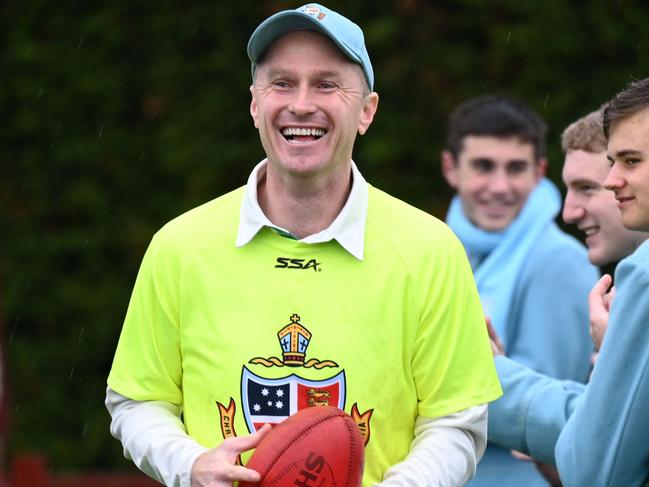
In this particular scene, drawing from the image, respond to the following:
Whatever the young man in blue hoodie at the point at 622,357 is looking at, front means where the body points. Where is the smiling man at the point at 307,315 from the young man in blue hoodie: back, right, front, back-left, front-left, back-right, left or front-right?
front

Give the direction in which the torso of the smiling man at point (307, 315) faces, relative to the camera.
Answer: toward the camera

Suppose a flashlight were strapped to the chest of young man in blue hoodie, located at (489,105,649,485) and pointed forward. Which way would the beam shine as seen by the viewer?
to the viewer's left

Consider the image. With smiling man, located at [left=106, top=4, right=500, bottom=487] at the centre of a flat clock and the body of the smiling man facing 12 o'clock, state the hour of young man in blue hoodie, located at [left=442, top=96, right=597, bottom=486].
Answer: The young man in blue hoodie is roughly at 7 o'clock from the smiling man.

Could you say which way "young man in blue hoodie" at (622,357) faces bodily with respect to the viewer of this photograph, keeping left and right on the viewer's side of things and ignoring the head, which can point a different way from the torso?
facing to the left of the viewer

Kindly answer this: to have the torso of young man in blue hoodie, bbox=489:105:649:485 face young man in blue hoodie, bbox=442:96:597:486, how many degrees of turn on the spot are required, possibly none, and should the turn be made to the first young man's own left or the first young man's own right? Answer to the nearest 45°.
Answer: approximately 90° to the first young man's own right

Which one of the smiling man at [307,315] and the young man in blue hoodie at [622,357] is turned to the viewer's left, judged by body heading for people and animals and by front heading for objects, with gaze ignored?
the young man in blue hoodie

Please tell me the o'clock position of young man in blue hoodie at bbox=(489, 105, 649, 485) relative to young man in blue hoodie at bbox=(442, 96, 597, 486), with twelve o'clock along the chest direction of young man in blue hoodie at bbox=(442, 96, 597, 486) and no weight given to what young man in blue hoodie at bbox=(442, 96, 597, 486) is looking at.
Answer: young man in blue hoodie at bbox=(489, 105, 649, 485) is roughly at 10 o'clock from young man in blue hoodie at bbox=(442, 96, 597, 486).
